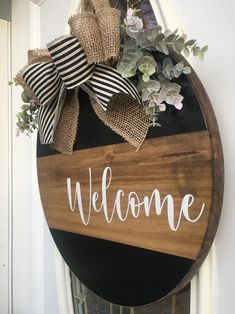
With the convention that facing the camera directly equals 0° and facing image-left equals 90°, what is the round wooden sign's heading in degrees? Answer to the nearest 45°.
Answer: approximately 45°
